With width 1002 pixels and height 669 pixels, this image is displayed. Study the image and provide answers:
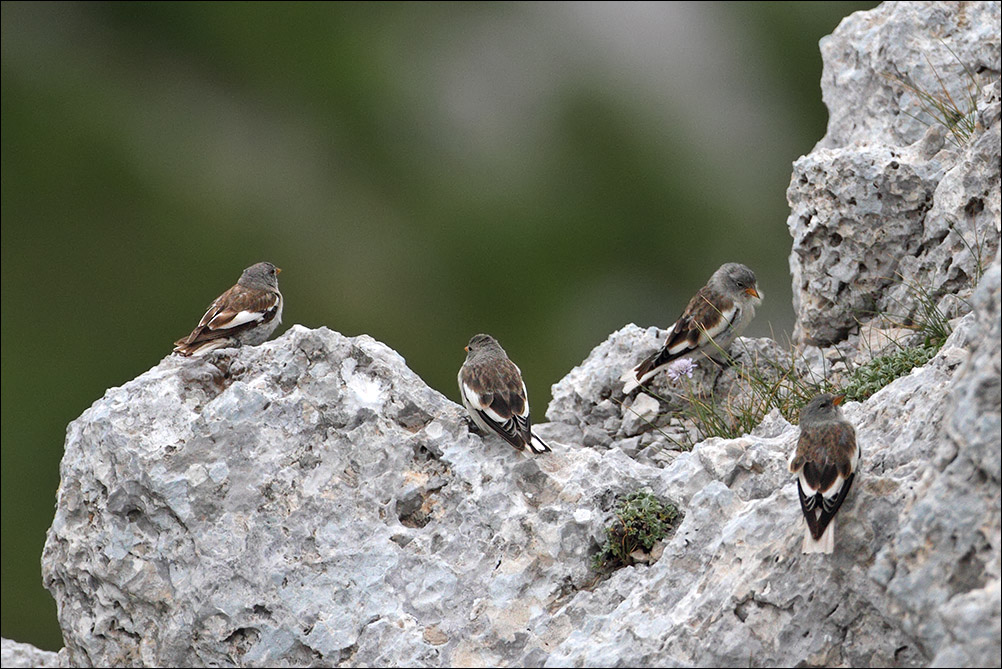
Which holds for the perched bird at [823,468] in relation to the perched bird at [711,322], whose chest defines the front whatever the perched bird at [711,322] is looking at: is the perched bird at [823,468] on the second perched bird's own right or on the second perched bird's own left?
on the second perched bird's own right

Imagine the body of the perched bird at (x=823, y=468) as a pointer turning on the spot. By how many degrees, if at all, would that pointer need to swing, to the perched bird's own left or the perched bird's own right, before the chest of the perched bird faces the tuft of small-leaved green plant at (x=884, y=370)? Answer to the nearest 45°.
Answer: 0° — it already faces it

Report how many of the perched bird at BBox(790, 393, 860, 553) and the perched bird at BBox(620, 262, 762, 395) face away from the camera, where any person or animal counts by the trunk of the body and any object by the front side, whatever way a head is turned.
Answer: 1

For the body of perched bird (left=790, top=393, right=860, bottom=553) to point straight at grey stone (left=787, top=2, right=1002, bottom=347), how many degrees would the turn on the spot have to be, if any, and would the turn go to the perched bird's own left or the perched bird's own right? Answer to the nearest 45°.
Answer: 0° — it already faces it

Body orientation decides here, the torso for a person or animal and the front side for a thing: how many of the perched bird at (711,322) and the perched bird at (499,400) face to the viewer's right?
1

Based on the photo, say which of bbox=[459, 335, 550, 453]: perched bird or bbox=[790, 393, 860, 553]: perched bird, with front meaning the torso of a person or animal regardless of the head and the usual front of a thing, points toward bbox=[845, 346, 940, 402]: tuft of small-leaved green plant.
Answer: bbox=[790, 393, 860, 553]: perched bird

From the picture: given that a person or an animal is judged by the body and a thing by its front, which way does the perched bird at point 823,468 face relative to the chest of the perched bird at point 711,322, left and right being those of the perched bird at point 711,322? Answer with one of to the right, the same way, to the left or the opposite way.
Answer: to the left

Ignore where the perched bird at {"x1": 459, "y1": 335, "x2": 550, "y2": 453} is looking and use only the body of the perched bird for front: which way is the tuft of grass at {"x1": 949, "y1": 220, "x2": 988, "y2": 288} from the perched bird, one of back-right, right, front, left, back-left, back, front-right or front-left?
back-right

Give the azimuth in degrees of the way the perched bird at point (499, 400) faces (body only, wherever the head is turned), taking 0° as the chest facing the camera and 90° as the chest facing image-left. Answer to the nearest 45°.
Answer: approximately 135°

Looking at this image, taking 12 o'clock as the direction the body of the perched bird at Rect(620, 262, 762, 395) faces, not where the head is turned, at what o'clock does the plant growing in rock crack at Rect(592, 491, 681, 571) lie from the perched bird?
The plant growing in rock crack is roughly at 3 o'clock from the perched bird.

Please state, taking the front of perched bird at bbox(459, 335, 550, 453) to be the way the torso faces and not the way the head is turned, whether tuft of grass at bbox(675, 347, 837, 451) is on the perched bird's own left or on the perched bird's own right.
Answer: on the perched bird's own right

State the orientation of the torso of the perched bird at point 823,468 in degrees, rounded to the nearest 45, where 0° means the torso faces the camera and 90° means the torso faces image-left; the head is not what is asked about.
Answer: approximately 180°

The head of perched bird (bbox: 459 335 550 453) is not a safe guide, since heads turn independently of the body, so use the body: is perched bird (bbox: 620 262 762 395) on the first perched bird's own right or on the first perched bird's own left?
on the first perched bird's own right

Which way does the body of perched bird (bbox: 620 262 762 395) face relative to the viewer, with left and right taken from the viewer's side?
facing to the right of the viewer

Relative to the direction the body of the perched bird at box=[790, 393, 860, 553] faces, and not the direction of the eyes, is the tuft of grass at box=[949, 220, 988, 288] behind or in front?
in front
